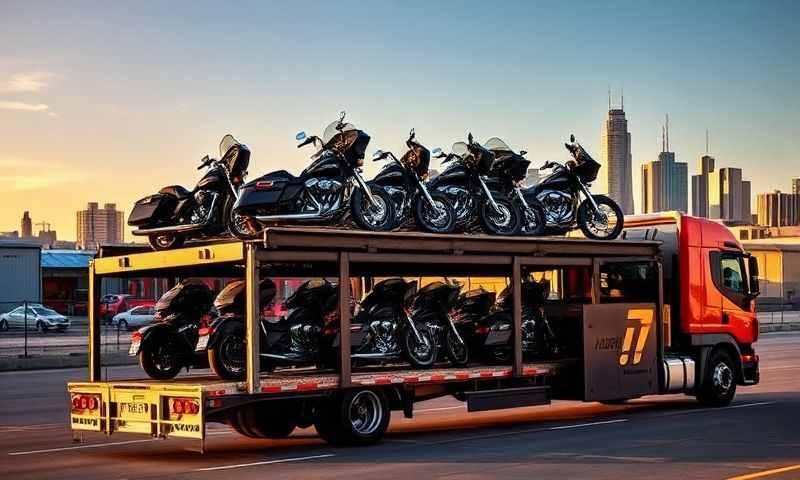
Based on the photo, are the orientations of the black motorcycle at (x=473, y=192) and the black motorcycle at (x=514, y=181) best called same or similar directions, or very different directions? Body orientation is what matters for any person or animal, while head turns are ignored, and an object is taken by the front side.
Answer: same or similar directions

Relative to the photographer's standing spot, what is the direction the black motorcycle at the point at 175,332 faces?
facing away from the viewer and to the right of the viewer

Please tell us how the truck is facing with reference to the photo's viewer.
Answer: facing away from the viewer and to the right of the viewer

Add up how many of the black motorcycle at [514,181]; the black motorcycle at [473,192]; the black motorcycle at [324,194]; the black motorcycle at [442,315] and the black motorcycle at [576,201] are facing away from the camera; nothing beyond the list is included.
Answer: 0

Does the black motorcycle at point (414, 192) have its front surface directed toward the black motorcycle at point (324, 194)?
no

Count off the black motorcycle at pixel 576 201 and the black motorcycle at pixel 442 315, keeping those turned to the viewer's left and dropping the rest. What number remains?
0

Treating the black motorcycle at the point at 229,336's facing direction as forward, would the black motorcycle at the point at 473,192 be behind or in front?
in front

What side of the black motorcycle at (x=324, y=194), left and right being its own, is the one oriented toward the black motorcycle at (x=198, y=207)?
back

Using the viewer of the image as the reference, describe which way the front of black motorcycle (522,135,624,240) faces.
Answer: facing the viewer and to the right of the viewer

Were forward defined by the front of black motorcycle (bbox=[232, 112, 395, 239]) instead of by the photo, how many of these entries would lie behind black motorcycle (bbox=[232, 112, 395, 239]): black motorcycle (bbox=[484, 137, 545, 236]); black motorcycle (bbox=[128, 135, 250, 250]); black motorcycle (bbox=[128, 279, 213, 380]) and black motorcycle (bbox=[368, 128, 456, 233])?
2

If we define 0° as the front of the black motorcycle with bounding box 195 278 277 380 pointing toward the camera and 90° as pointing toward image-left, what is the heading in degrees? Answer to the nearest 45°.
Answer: approximately 225°
